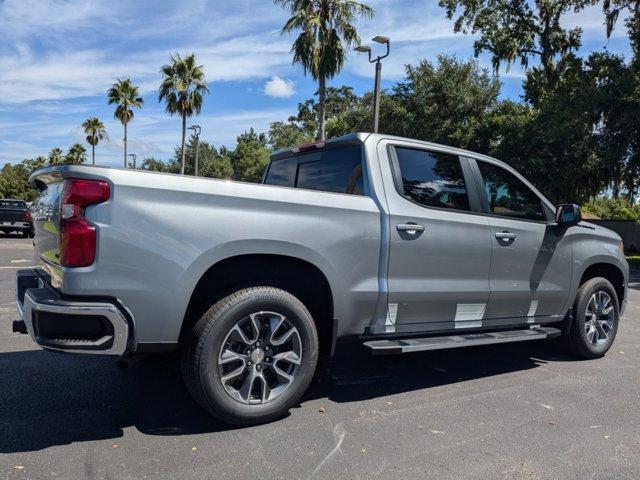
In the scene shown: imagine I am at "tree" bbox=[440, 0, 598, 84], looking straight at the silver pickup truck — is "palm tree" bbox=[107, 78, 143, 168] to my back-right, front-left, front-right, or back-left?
back-right

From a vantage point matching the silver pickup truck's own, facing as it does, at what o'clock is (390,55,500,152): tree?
The tree is roughly at 11 o'clock from the silver pickup truck.

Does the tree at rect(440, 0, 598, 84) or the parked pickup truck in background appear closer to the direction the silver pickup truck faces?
the tree

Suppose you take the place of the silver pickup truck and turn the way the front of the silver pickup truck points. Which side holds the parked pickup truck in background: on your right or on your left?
on your left

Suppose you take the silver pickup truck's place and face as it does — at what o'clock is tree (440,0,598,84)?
The tree is roughly at 11 o'clock from the silver pickup truck.

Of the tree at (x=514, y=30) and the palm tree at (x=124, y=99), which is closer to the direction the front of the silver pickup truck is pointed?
the tree

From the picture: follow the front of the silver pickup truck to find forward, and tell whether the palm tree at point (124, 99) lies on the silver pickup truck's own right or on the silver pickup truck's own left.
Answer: on the silver pickup truck's own left

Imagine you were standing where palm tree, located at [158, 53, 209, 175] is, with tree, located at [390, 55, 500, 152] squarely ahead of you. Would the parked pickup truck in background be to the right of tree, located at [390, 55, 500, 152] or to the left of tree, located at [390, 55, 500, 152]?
right

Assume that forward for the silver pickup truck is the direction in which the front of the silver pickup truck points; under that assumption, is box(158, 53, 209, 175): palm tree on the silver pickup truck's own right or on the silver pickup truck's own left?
on the silver pickup truck's own left

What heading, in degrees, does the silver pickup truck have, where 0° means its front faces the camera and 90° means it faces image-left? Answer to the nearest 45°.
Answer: approximately 225°

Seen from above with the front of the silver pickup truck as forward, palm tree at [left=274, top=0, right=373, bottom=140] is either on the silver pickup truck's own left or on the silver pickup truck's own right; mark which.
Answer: on the silver pickup truck's own left

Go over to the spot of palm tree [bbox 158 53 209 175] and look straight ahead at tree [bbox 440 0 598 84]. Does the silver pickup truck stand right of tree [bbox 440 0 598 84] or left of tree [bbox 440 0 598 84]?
right
